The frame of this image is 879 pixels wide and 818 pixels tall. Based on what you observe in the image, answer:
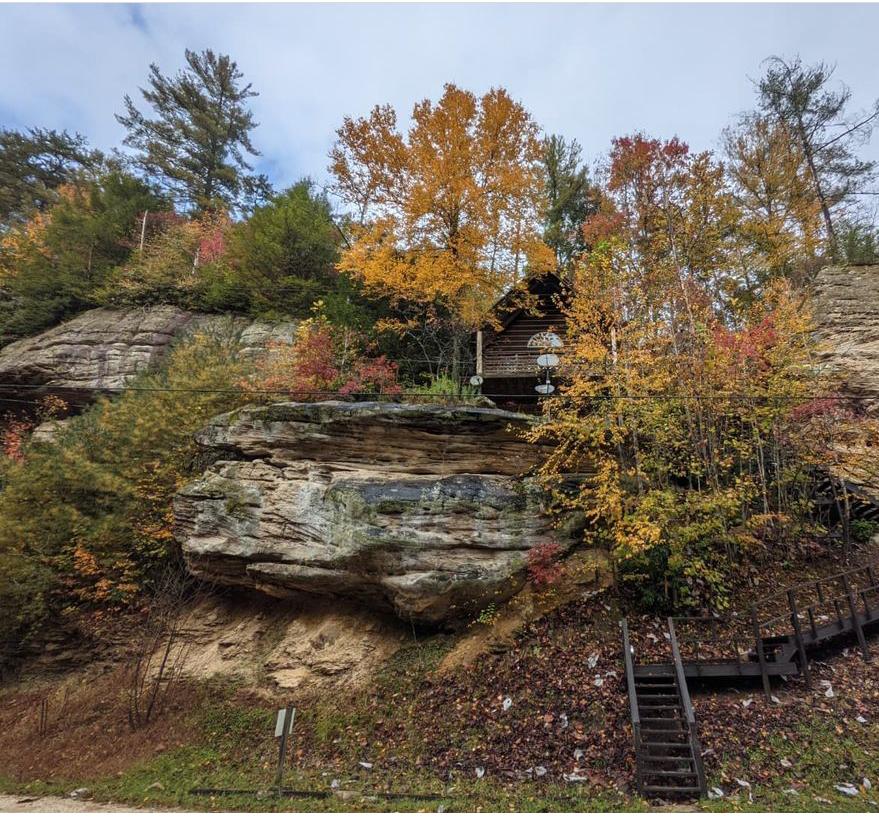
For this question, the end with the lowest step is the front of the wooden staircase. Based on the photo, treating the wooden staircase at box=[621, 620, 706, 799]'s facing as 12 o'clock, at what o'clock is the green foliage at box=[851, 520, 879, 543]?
The green foliage is roughly at 7 o'clock from the wooden staircase.

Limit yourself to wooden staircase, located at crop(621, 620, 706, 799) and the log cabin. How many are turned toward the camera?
2

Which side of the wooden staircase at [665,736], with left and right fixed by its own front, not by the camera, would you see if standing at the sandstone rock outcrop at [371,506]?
right

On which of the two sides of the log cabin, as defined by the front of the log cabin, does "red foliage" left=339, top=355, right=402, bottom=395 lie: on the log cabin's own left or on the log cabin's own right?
on the log cabin's own right

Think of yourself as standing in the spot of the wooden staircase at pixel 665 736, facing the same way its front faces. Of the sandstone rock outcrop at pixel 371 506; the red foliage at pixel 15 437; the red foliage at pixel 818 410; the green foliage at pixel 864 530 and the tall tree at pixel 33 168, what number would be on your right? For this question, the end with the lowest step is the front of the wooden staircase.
3

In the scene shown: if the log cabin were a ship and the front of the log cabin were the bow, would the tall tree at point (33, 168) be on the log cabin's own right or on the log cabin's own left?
on the log cabin's own right

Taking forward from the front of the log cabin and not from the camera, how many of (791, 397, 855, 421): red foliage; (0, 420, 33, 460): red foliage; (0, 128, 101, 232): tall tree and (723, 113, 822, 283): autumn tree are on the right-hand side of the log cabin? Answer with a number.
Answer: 2
